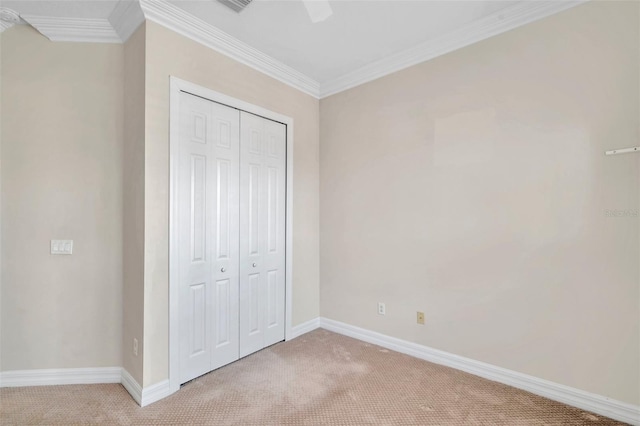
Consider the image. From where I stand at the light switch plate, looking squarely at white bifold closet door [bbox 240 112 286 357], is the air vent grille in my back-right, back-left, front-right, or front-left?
front-right

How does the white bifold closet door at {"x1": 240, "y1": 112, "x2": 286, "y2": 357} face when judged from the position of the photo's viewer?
facing the viewer and to the right of the viewer

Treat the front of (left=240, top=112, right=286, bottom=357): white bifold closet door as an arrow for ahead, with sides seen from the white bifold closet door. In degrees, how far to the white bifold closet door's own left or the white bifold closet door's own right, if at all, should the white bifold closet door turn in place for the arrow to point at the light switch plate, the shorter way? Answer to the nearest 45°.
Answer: approximately 135° to the white bifold closet door's own right
